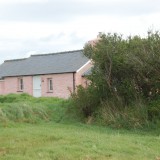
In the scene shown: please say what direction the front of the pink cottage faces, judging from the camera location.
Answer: facing the viewer and to the left of the viewer

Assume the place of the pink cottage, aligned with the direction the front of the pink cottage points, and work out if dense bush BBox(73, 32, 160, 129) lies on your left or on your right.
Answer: on your left

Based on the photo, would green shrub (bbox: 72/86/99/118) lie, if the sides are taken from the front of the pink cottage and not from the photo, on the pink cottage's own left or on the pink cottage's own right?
on the pink cottage's own left
